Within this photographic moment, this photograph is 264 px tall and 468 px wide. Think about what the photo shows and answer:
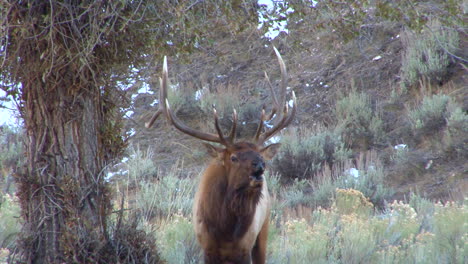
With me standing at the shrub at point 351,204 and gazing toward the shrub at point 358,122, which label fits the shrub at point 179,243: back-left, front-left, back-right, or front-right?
back-left

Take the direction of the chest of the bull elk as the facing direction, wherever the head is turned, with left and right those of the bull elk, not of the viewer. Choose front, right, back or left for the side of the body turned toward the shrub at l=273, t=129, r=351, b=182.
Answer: back

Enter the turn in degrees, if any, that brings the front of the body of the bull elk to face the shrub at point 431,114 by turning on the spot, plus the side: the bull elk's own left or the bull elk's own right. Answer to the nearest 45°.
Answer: approximately 135° to the bull elk's own left

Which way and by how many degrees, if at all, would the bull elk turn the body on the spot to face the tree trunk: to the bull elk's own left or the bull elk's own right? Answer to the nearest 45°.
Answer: approximately 45° to the bull elk's own right

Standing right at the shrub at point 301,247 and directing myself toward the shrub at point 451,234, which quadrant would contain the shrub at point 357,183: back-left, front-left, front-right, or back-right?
front-left

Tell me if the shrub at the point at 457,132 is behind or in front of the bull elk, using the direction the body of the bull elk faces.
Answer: behind

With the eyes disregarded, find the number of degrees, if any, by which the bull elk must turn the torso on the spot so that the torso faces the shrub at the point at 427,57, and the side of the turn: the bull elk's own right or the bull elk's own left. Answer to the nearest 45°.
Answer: approximately 135° to the bull elk's own left

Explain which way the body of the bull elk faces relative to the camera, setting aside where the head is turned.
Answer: toward the camera

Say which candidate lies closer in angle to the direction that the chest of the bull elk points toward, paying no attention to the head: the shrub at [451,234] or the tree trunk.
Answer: the tree trunk
